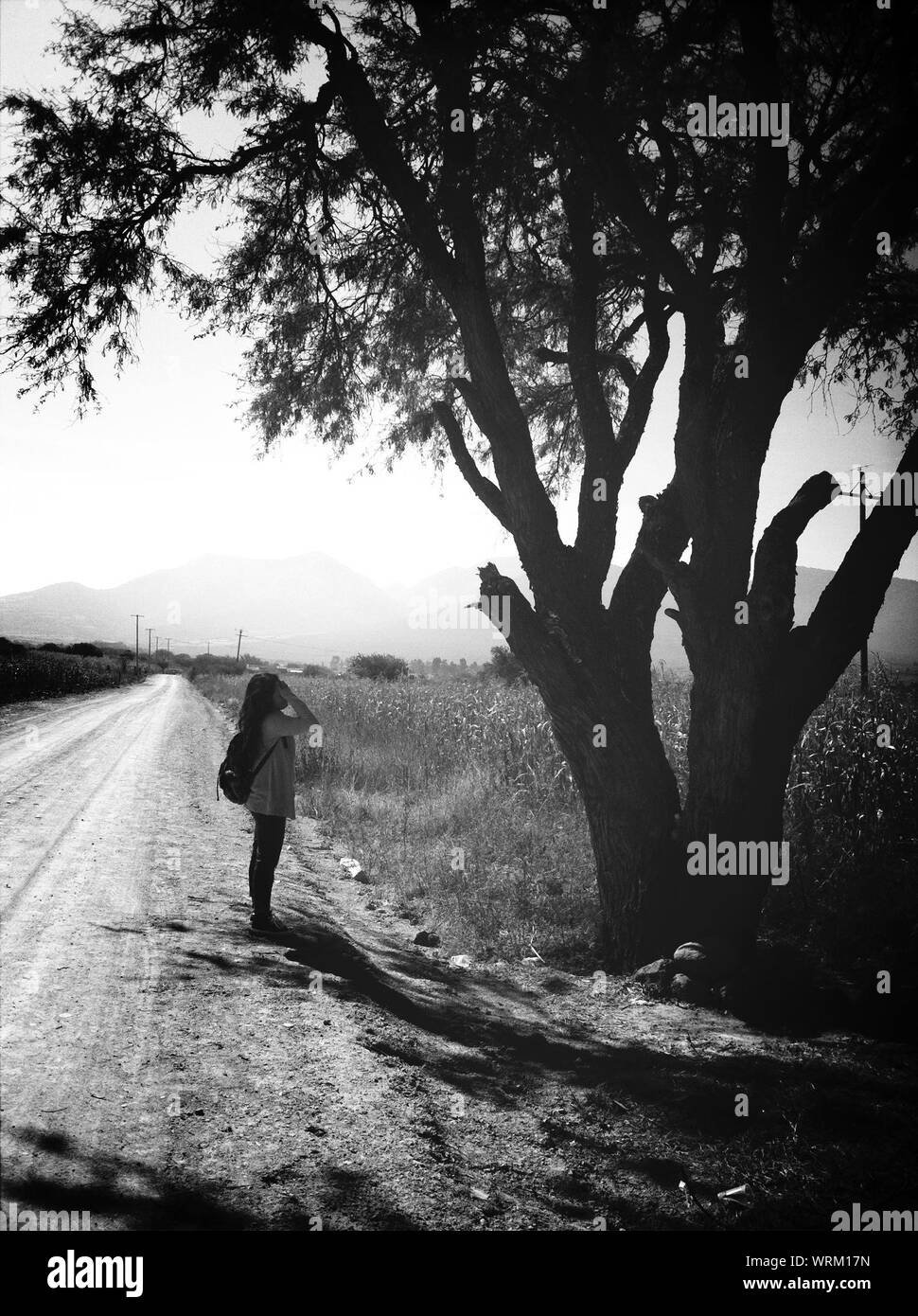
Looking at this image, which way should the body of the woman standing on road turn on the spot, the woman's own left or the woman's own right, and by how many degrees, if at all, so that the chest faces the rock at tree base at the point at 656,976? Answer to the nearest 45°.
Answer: approximately 45° to the woman's own right

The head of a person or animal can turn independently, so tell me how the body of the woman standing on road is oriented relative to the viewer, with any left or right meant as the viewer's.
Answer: facing to the right of the viewer

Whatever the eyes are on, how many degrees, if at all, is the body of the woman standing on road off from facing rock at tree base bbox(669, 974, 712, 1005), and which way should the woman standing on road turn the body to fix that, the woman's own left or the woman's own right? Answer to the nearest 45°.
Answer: approximately 45° to the woman's own right
